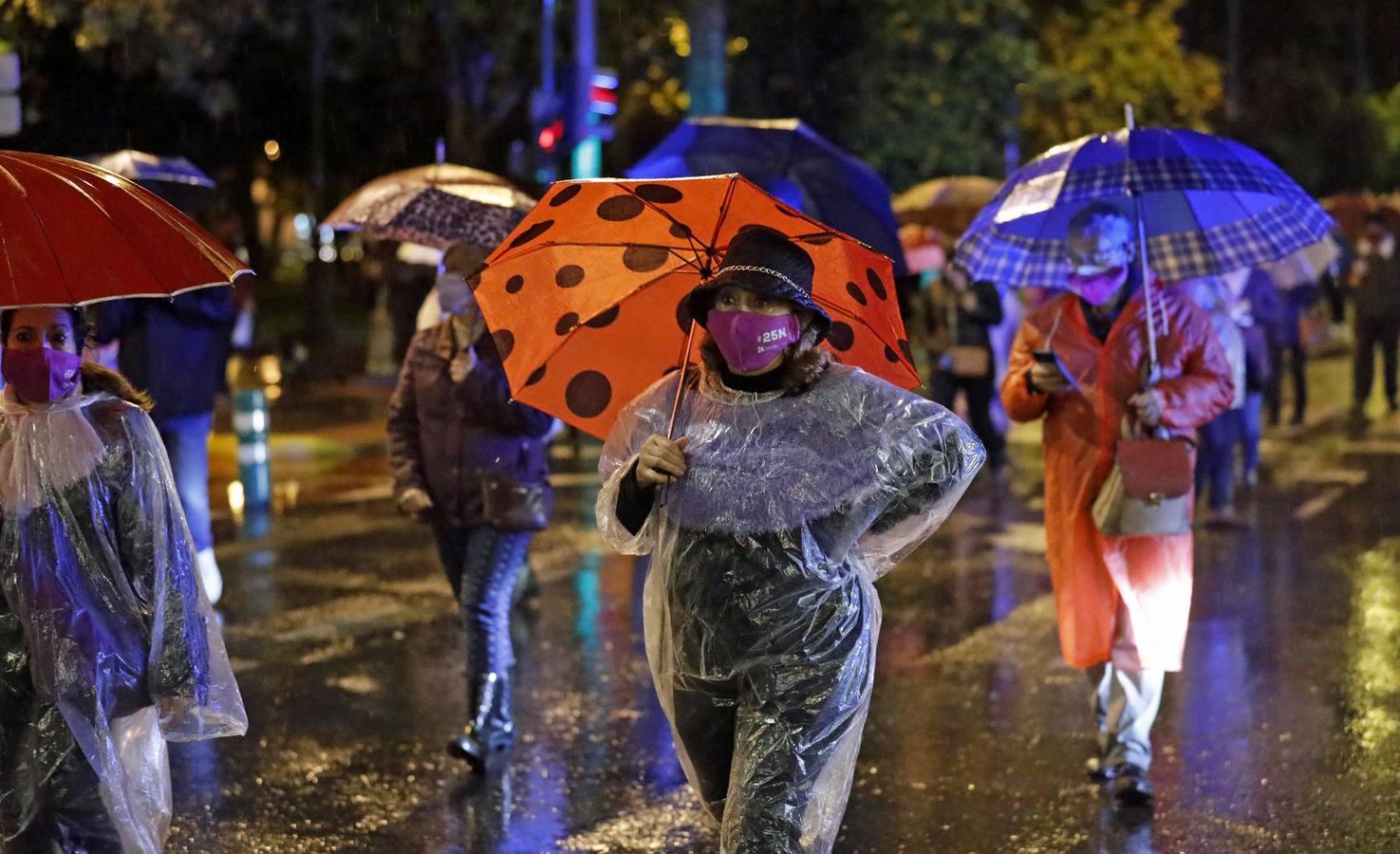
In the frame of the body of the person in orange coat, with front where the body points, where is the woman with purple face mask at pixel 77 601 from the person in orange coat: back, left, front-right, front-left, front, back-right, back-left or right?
front-right

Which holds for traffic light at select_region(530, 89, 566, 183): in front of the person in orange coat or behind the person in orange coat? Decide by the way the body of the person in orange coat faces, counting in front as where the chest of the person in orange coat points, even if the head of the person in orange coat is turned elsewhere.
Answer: behind

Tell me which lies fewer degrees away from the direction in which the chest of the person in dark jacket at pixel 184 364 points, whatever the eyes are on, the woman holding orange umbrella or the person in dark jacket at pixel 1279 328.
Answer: the woman holding orange umbrella

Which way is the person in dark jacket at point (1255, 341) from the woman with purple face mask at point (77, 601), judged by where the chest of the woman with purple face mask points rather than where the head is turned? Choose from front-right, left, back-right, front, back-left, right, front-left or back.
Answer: back-left

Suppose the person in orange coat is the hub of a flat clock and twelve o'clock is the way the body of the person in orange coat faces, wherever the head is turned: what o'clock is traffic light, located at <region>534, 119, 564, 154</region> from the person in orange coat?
The traffic light is roughly at 5 o'clock from the person in orange coat.

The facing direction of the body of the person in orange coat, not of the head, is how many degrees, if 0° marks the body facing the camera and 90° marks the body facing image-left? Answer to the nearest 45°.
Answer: approximately 0°

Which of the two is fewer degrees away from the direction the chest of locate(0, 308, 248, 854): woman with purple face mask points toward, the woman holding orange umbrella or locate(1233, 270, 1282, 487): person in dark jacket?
the woman holding orange umbrella

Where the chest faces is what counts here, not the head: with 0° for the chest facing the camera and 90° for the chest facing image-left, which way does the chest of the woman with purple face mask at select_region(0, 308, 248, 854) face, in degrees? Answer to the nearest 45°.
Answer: approximately 0°

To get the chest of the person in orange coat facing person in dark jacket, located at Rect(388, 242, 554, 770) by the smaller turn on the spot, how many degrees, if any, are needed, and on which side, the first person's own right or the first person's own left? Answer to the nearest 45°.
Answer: approximately 90° to the first person's own right

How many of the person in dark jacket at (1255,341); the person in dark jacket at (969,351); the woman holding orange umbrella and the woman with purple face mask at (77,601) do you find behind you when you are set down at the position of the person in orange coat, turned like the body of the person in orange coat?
2

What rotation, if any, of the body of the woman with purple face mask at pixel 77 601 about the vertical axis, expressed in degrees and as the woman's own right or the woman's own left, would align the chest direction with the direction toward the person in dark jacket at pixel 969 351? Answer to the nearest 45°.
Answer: approximately 135° to the woman's own left
